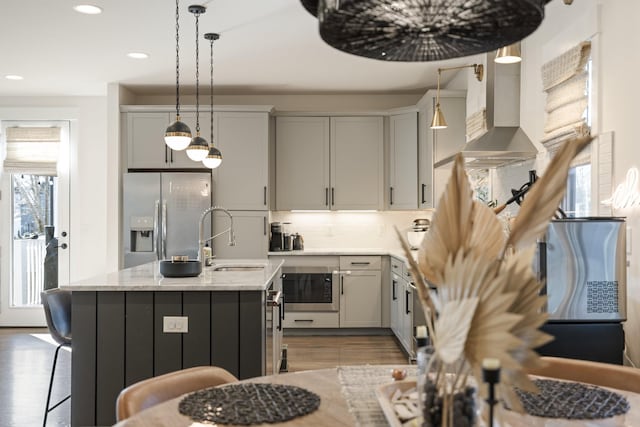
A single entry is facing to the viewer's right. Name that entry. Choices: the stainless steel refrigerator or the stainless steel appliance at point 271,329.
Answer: the stainless steel appliance

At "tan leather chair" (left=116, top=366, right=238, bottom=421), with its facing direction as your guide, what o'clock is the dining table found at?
The dining table is roughly at 12 o'clock from the tan leather chair.

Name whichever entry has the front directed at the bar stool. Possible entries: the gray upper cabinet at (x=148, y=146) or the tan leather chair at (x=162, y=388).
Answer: the gray upper cabinet

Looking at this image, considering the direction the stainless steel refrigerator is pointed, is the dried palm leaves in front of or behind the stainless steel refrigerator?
in front

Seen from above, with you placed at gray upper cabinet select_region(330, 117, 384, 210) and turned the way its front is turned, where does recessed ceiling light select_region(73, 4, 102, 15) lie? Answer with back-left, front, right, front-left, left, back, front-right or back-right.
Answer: front-right

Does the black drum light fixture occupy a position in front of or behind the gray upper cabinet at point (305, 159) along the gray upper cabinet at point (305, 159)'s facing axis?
in front

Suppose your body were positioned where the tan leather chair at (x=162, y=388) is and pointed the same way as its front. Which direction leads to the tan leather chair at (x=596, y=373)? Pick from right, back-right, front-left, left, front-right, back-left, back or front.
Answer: front-left

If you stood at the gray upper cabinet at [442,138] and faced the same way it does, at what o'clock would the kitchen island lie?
The kitchen island is roughly at 10 o'clock from the gray upper cabinet.

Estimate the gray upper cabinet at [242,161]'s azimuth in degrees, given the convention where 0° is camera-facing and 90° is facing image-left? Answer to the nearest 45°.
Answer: approximately 0°
